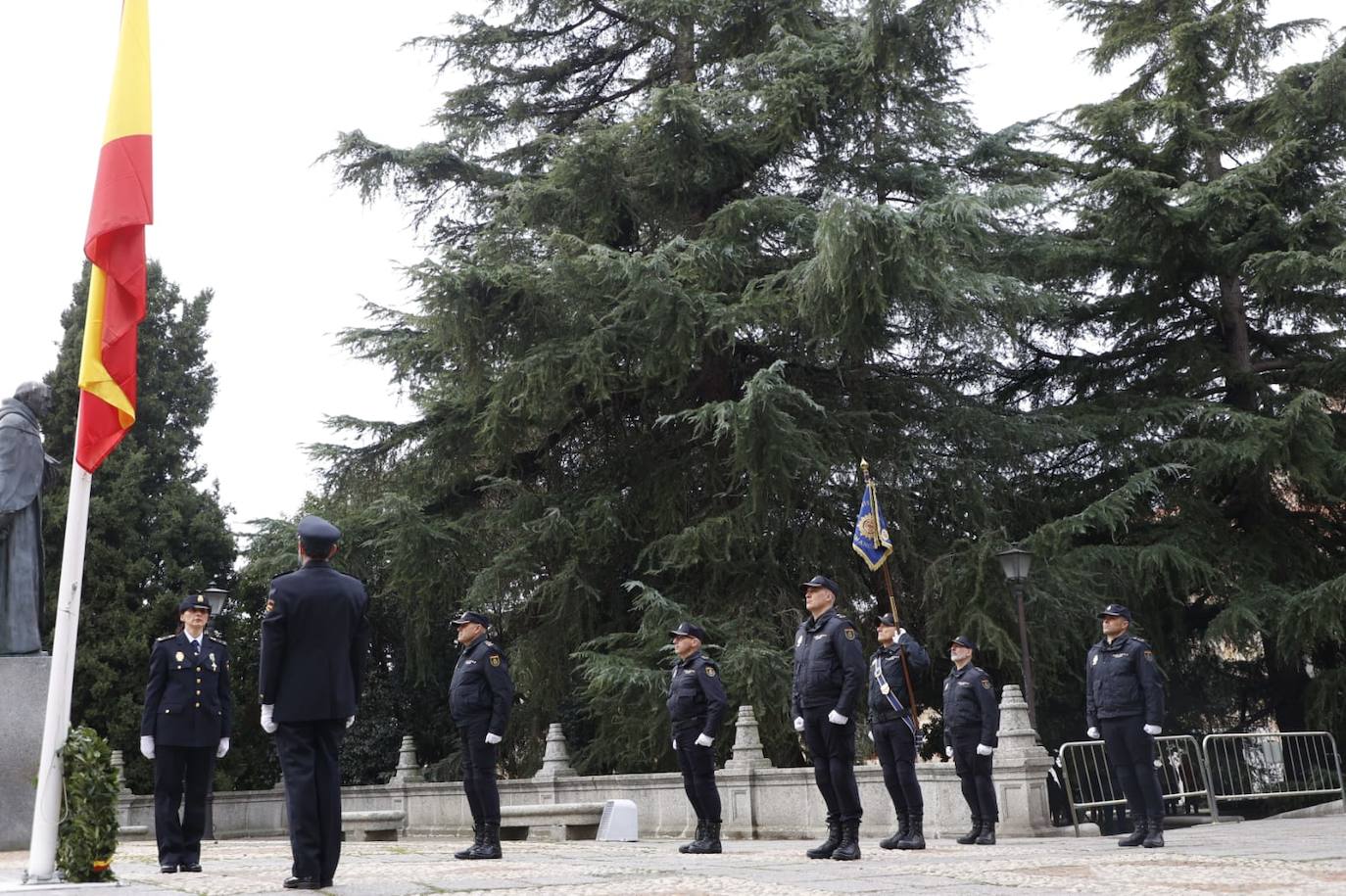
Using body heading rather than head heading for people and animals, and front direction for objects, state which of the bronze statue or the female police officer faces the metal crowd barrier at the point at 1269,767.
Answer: the bronze statue

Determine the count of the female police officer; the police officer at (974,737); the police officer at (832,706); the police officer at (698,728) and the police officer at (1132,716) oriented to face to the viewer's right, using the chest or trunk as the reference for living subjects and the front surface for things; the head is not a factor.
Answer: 0

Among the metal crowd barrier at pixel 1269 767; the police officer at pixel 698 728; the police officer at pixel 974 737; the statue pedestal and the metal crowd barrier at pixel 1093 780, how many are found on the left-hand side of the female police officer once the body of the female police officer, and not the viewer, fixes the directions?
4

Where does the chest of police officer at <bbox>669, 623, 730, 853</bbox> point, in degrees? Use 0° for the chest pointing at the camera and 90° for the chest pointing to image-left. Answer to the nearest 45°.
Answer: approximately 45°

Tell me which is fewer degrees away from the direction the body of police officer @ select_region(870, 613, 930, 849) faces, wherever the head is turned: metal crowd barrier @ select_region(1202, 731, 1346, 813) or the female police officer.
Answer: the female police officer

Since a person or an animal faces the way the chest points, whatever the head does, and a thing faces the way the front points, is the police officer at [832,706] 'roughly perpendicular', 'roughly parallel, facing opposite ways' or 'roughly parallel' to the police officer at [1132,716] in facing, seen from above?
roughly parallel

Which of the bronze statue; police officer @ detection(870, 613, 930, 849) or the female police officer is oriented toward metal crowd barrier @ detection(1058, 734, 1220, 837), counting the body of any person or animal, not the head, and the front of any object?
the bronze statue

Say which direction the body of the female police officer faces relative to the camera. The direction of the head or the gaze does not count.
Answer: toward the camera

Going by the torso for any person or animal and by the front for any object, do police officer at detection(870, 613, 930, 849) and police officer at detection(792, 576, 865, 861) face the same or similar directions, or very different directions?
same or similar directions

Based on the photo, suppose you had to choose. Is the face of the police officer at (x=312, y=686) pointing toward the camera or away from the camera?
away from the camera

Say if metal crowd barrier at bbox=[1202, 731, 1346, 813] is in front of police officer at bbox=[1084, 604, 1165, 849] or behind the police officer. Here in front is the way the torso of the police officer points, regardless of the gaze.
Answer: behind

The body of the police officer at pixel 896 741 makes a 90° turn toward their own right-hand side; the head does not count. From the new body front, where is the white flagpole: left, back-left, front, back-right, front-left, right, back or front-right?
left

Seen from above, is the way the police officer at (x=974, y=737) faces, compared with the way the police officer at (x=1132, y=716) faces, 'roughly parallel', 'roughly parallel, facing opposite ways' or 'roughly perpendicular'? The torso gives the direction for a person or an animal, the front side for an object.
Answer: roughly parallel

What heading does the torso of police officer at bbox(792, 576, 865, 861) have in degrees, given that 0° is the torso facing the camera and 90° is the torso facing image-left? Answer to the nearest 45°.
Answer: approximately 45°

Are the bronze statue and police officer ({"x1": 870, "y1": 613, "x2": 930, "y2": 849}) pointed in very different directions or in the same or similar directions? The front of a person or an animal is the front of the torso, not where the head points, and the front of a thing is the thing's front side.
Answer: very different directions

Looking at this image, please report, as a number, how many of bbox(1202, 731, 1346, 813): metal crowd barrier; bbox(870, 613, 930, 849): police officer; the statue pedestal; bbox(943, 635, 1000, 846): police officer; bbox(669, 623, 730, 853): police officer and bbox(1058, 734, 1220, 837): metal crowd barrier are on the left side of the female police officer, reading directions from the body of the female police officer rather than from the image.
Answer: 5
